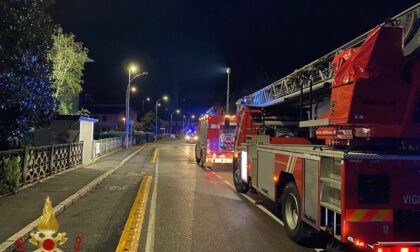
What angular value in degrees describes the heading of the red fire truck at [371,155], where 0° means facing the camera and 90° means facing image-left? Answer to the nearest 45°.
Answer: approximately 135°

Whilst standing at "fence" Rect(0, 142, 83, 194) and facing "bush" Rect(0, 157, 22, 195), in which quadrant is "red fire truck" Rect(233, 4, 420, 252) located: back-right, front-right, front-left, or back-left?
front-left

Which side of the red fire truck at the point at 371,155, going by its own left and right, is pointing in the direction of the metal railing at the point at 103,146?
front

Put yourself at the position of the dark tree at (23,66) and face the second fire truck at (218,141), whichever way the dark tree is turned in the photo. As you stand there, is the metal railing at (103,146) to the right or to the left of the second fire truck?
left

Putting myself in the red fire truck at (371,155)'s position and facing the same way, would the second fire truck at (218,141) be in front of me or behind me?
in front

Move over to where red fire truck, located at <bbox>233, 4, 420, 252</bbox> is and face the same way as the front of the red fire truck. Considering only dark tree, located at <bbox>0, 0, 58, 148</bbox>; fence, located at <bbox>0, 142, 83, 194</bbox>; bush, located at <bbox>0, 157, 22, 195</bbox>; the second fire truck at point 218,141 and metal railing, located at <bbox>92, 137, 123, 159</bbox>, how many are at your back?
0

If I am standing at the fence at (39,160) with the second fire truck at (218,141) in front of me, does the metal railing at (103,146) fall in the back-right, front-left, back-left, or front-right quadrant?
front-left
